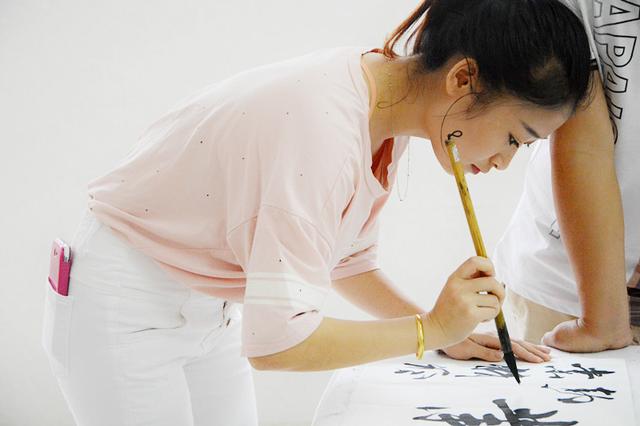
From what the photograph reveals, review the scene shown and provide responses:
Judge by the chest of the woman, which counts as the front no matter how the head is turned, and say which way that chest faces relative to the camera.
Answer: to the viewer's right

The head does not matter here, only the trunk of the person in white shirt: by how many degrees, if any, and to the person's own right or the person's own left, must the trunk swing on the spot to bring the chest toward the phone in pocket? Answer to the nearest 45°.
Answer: approximately 90° to the person's own right

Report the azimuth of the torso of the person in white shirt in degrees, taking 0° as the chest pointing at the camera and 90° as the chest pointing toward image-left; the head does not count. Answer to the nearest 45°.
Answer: approximately 315°
